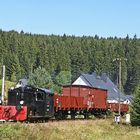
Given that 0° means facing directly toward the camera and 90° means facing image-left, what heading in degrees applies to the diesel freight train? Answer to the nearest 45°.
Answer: approximately 45°
